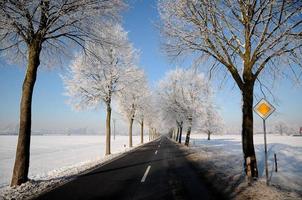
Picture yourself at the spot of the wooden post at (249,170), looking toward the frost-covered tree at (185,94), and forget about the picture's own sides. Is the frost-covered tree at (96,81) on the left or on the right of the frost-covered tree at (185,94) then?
left

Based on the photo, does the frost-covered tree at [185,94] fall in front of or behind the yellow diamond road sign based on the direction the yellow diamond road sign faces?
behind

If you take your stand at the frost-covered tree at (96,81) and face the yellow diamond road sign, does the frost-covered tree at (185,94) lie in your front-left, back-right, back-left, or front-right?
back-left

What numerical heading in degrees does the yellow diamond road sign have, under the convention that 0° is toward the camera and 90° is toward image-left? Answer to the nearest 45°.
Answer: approximately 0°

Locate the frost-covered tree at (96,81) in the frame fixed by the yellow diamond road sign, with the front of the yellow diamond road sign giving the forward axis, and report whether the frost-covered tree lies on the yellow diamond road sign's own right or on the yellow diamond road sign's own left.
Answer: on the yellow diamond road sign's own right

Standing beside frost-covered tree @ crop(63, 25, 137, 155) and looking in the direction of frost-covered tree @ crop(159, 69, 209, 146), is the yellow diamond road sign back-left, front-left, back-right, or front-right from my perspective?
back-right

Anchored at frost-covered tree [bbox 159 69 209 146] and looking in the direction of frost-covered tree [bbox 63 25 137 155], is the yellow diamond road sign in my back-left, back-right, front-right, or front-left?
front-left
